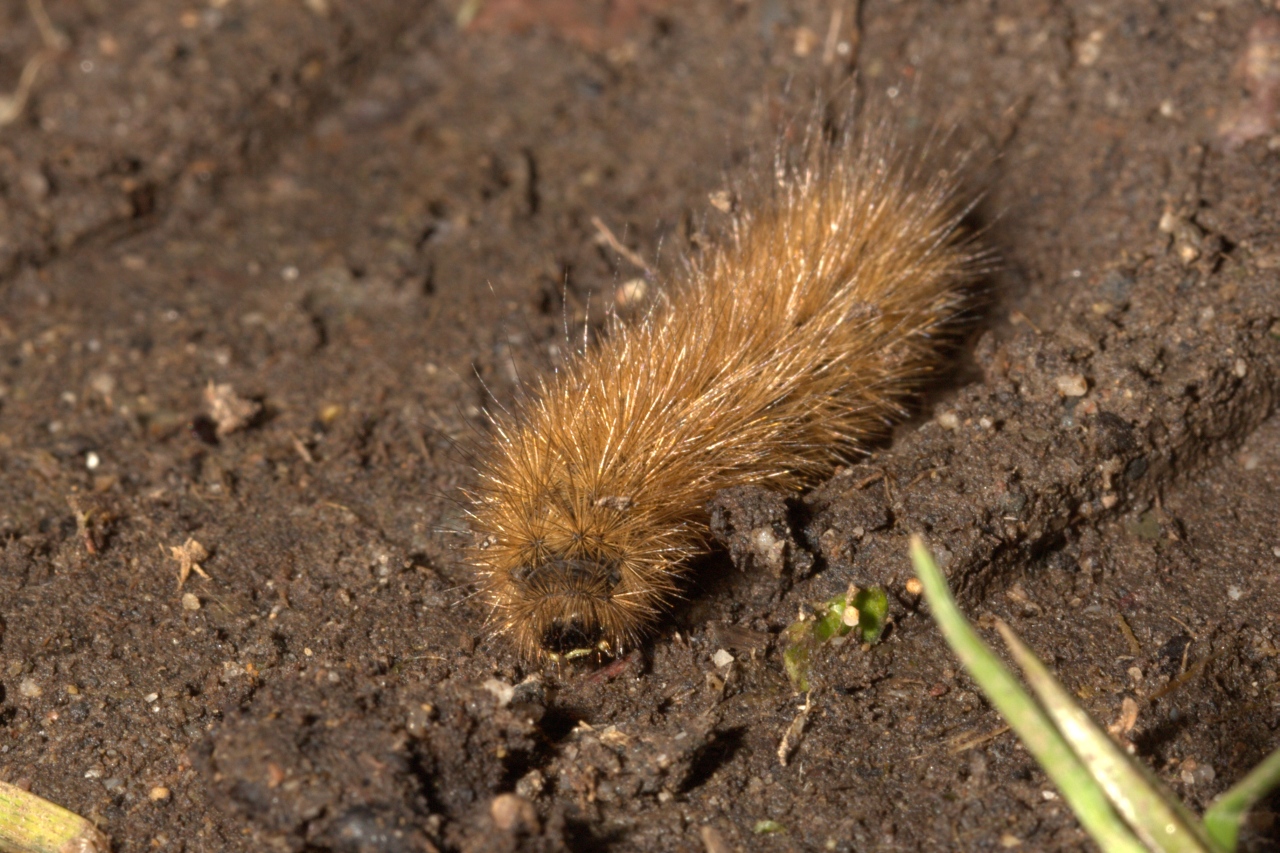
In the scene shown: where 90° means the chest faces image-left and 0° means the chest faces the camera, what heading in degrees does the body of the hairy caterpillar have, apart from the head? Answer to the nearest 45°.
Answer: approximately 45°

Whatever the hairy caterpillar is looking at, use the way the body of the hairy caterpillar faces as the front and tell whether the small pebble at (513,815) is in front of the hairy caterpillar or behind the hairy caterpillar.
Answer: in front

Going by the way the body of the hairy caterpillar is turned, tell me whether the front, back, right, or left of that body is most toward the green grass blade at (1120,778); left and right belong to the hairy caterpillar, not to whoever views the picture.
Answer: left

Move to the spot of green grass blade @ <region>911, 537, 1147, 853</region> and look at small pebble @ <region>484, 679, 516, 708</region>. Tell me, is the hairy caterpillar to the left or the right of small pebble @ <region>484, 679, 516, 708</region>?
right

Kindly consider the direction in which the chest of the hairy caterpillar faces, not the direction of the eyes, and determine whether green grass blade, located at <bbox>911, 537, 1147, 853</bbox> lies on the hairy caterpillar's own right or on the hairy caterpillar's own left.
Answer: on the hairy caterpillar's own left

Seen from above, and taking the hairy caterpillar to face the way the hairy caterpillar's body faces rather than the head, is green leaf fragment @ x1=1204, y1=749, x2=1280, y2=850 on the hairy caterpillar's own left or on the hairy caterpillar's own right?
on the hairy caterpillar's own left

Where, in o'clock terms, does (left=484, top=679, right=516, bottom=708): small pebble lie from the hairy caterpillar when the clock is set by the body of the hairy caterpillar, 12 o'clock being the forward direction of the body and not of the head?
The small pebble is roughly at 11 o'clock from the hairy caterpillar.

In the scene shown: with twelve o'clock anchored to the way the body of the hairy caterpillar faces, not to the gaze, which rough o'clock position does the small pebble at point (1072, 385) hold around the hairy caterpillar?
The small pebble is roughly at 7 o'clock from the hairy caterpillar.
